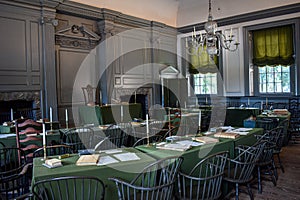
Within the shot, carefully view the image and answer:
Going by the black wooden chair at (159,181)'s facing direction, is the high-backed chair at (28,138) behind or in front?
in front

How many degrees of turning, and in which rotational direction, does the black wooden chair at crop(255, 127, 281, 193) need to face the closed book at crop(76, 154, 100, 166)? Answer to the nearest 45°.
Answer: approximately 90° to its left

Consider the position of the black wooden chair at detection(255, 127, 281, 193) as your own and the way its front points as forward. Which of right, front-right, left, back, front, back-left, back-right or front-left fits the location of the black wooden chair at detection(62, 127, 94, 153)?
front-left

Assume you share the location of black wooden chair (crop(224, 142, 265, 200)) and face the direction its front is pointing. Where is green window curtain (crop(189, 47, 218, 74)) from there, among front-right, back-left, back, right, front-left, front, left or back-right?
front-right

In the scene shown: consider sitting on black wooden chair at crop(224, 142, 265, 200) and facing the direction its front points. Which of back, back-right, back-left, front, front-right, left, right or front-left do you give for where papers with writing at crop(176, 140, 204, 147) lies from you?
front-left

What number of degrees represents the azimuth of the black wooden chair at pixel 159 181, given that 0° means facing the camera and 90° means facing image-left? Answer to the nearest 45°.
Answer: approximately 135°

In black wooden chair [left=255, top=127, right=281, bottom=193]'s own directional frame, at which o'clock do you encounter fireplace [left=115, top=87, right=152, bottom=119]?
The fireplace is roughly at 12 o'clock from the black wooden chair.

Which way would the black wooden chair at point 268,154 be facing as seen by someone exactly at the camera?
facing away from the viewer and to the left of the viewer

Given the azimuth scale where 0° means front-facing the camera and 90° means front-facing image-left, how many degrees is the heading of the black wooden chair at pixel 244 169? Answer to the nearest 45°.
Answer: approximately 135°

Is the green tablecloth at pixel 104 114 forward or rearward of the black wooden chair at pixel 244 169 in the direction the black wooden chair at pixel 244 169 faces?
forward

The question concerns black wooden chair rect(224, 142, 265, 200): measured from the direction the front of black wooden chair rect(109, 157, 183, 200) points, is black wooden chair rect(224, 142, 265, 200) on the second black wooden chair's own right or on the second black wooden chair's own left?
on the second black wooden chair's own right

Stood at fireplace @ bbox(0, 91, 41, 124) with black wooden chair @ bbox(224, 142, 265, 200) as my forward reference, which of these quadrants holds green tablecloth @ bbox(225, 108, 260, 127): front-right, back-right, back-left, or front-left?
front-left

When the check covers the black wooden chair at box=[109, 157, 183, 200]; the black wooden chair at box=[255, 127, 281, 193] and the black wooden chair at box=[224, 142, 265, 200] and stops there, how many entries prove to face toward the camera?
0

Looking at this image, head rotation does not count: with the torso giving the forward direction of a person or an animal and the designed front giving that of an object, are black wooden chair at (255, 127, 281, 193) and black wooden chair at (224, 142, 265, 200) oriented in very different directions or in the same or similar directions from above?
same or similar directions
